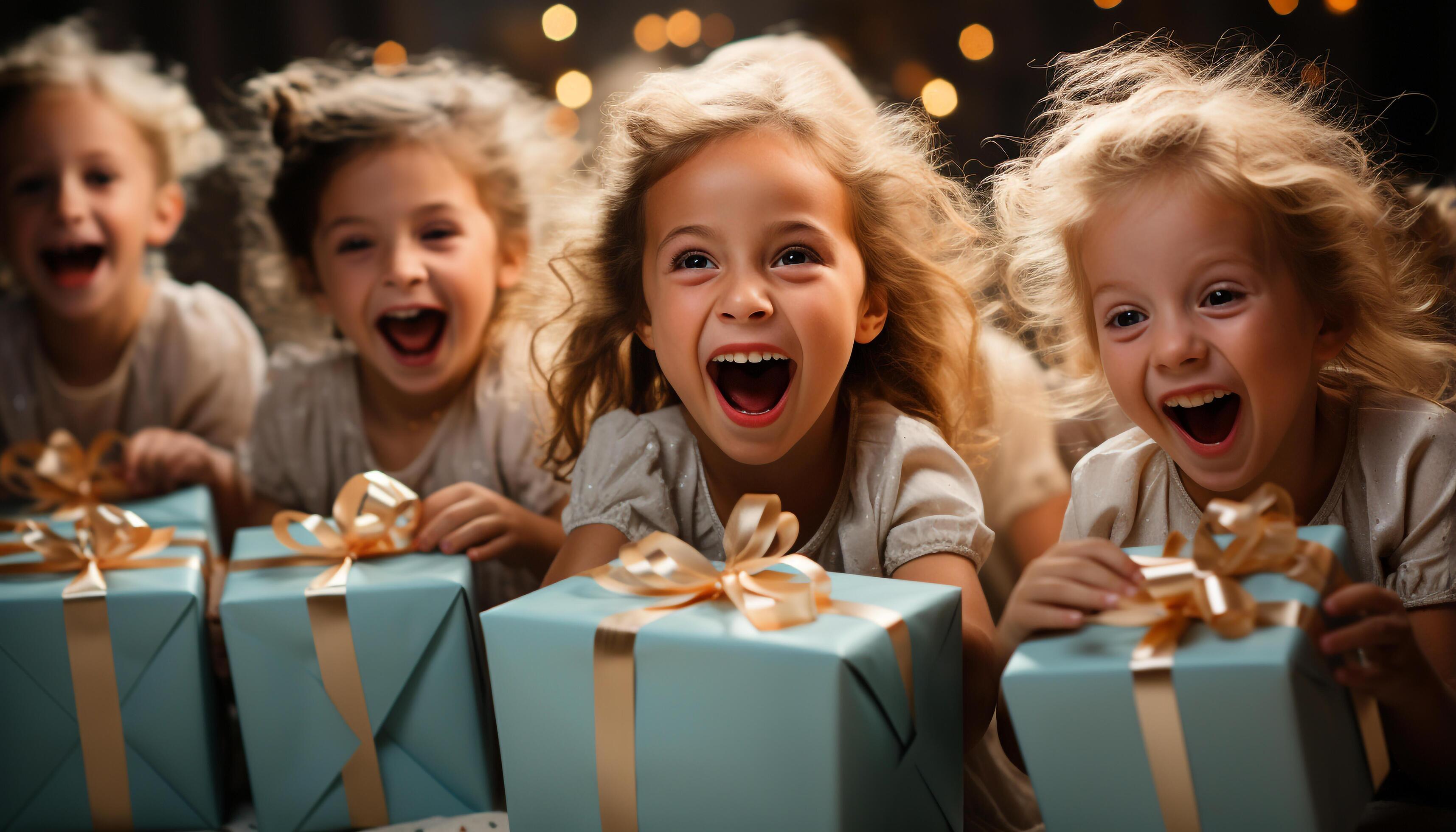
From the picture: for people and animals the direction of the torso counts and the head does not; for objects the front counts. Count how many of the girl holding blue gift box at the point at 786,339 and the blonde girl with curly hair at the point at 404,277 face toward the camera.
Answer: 2

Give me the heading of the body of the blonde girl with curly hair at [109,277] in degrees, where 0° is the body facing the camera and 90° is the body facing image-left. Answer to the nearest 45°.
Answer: approximately 0°

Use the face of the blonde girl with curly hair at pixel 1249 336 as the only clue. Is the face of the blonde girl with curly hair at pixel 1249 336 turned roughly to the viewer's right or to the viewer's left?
to the viewer's left

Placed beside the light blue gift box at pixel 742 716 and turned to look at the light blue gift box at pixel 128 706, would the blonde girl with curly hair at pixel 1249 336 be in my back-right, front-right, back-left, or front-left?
back-right

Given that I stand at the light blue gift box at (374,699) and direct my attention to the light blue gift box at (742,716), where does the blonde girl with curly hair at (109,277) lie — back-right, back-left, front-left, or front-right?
back-left

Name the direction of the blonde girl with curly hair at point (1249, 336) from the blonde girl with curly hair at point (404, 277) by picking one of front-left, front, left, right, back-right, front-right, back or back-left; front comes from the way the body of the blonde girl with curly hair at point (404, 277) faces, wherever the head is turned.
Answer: front-left
